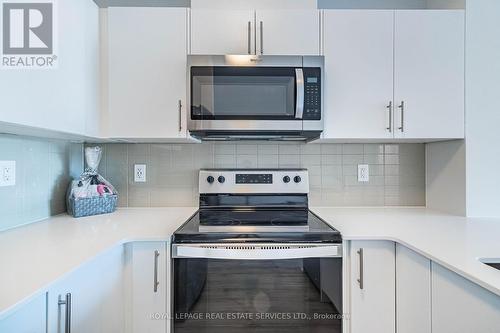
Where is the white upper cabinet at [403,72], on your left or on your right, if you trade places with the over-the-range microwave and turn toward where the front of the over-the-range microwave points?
on your left

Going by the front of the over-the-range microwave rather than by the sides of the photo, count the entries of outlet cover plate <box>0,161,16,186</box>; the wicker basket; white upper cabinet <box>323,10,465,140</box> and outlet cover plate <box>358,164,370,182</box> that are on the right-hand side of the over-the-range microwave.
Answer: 2

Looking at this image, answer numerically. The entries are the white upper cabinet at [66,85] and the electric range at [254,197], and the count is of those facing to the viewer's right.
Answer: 1

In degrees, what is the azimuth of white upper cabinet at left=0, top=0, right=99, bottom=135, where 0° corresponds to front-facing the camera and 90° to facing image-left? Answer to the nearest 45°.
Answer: approximately 270°

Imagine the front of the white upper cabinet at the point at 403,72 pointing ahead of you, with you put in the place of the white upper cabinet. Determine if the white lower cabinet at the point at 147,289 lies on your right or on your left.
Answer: on your right

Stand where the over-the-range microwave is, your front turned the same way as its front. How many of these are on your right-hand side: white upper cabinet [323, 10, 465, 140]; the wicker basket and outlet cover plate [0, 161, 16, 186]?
2
